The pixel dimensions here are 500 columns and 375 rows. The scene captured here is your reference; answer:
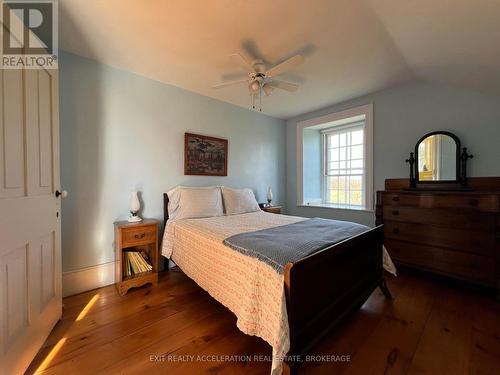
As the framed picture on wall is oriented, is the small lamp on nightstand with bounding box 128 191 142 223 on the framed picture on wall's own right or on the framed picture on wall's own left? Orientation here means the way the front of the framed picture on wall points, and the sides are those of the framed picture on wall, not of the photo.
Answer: on the framed picture on wall's own right

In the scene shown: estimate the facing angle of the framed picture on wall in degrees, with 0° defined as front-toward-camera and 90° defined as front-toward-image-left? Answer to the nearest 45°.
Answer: approximately 315°

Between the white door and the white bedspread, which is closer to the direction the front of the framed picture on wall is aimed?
the white bedspread

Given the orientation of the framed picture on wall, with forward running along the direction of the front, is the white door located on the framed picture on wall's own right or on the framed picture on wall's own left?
on the framed picture on wall's own right

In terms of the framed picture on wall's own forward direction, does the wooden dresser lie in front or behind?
in front

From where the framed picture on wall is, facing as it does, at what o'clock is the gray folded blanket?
The gray folded blanket is roughly at 1 o'clock from the framed picture on wall.
